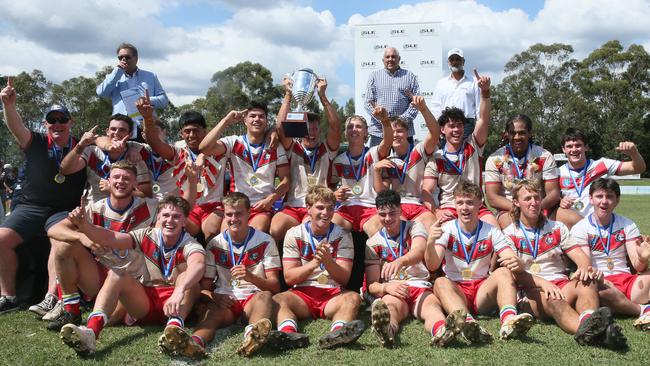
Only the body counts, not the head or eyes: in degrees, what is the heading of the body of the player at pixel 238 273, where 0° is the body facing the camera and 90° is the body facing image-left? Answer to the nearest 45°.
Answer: approximately 0°

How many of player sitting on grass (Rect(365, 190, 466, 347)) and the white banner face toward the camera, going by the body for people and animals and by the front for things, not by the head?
2

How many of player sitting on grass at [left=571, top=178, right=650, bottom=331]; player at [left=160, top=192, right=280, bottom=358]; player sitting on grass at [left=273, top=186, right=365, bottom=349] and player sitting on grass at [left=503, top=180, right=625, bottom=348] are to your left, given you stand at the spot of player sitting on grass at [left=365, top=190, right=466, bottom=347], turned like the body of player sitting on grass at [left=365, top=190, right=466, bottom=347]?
2

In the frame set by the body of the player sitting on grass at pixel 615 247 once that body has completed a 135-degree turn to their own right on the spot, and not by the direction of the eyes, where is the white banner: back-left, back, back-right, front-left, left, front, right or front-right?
front

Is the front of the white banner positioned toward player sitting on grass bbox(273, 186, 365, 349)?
yes

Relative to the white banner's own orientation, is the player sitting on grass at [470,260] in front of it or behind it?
in front

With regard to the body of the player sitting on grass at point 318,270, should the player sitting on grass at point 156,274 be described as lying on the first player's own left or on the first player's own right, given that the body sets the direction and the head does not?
on the first player's own right

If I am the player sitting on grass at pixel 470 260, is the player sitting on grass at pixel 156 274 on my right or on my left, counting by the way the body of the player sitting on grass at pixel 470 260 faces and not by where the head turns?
on my right
